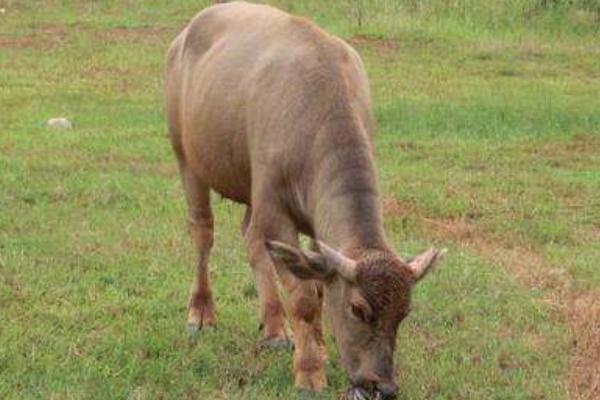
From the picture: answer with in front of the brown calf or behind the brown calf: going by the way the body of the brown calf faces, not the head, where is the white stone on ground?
behind

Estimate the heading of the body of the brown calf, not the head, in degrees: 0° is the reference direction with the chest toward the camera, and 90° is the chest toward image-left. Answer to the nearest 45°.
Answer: approximately 315°
